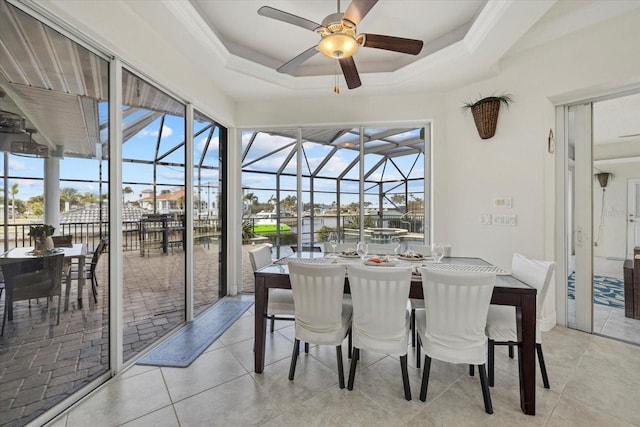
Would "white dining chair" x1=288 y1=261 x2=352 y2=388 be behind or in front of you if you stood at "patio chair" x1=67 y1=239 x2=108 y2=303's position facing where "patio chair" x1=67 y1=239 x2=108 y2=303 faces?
behind

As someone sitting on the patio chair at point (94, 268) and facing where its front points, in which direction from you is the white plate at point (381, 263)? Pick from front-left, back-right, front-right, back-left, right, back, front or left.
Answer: back-left

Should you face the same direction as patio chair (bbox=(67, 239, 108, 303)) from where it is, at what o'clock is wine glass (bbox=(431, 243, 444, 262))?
The wine glass is roughly at 7 o'clock from the patio chair.

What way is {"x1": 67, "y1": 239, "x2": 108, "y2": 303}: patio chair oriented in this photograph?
to the viewer's left

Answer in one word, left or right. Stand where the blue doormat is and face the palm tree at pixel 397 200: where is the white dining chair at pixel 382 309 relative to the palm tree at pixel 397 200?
right

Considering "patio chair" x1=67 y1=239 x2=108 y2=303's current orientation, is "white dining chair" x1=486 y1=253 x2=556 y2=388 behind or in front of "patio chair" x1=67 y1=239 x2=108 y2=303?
behind

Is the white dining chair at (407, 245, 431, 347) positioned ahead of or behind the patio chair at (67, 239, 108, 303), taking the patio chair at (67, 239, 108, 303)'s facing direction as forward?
behind
